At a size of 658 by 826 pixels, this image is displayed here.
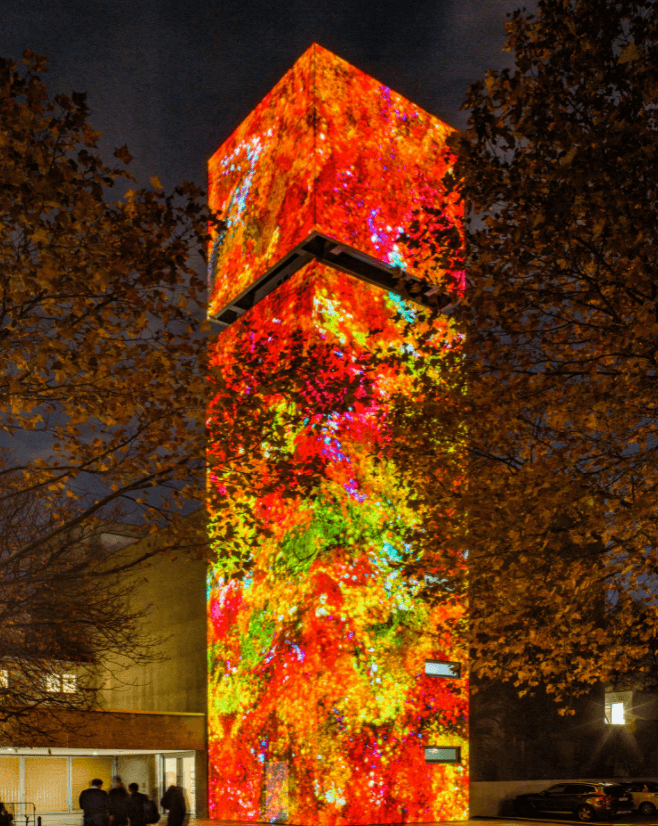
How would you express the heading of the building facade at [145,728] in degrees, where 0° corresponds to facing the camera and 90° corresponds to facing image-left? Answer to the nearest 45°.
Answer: approximately 0°

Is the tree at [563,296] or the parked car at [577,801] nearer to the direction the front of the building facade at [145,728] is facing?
the tree

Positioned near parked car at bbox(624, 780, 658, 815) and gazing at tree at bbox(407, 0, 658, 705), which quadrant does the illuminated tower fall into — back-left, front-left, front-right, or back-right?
front-right

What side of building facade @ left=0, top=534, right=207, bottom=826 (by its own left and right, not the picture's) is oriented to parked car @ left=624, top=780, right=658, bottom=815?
left

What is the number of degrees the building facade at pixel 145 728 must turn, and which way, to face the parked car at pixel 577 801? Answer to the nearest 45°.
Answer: approximately 45° to its left

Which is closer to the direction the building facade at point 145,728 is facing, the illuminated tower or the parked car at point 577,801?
the illuminated tower
